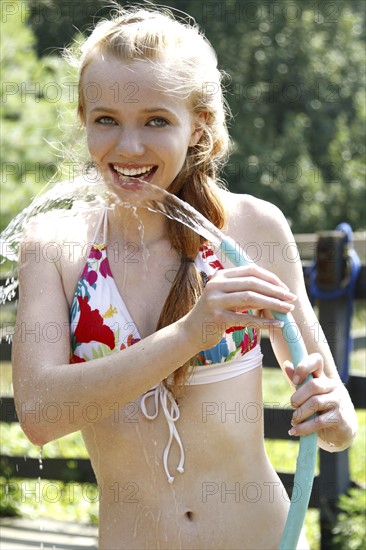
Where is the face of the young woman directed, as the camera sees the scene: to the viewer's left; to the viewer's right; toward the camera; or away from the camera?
toward the camera

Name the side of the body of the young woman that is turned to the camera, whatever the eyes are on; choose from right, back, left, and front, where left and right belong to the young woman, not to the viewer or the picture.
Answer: front
